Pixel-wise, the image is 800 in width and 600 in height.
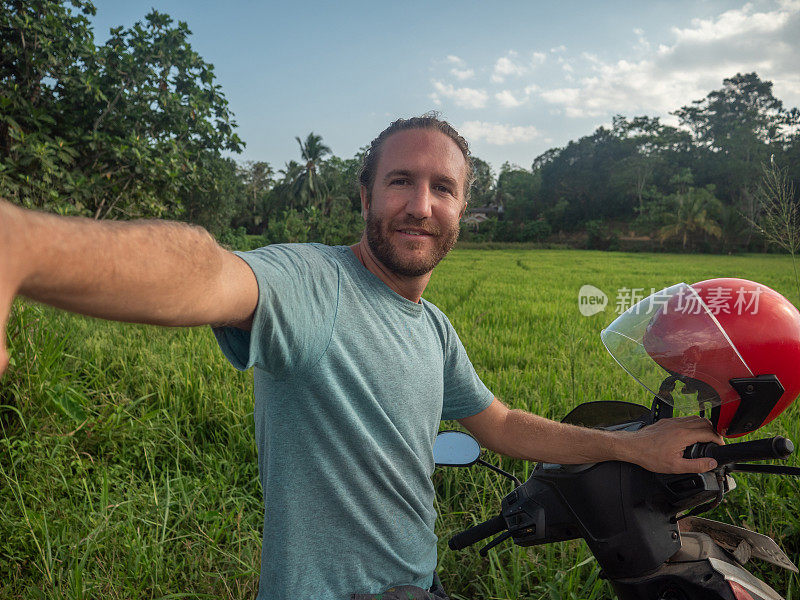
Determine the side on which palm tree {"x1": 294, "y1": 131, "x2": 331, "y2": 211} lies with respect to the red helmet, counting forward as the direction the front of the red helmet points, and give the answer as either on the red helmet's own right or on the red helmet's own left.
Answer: on the red helmet's own right

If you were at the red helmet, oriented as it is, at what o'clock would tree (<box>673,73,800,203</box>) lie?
The tree is roughly at 3 o'clock from the red helmet.

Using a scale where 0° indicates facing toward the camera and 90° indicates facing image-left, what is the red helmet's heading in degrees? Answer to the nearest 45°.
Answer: approximately 90°

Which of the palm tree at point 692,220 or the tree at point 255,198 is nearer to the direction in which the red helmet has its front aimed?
the tree

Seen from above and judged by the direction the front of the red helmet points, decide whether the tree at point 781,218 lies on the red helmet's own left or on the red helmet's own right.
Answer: on the red helmet's own right

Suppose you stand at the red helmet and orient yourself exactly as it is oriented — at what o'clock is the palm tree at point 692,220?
The palm tree is roughly at 3 o'clock from the red helmet.

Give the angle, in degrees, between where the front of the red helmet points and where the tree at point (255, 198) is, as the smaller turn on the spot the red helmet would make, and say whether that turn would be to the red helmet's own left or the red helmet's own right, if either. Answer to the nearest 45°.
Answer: approximately 45° to the red helmet's own right
